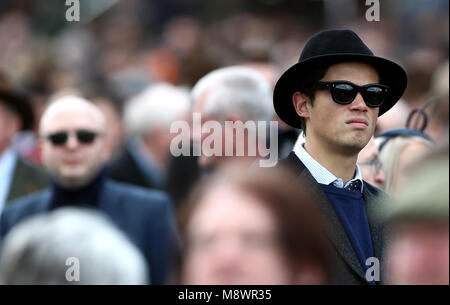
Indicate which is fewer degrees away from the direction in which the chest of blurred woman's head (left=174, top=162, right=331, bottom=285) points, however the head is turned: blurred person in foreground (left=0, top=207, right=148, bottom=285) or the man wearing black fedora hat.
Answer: the blurred person in foreground

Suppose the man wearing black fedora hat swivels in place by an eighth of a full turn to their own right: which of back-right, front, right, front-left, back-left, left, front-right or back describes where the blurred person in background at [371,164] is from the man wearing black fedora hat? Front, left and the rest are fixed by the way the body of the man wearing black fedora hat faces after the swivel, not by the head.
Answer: back

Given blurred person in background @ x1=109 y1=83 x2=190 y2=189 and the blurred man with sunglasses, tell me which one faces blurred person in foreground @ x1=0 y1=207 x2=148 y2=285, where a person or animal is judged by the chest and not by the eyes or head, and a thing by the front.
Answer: the blurred man with sunglasses

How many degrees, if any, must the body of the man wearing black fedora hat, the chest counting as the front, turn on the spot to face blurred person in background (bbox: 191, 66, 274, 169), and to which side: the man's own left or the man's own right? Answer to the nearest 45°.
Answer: approximately 180°

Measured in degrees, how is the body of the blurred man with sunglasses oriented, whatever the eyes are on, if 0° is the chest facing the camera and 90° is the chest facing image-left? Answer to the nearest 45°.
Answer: approximately 0°

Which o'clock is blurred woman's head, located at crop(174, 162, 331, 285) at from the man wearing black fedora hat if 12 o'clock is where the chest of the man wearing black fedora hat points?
The blurred woman's head is roughly at 2 o'clock from the man wearing black fedora hat.

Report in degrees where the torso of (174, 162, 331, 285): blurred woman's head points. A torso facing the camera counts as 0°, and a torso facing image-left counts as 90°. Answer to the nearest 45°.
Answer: approximately 45°
